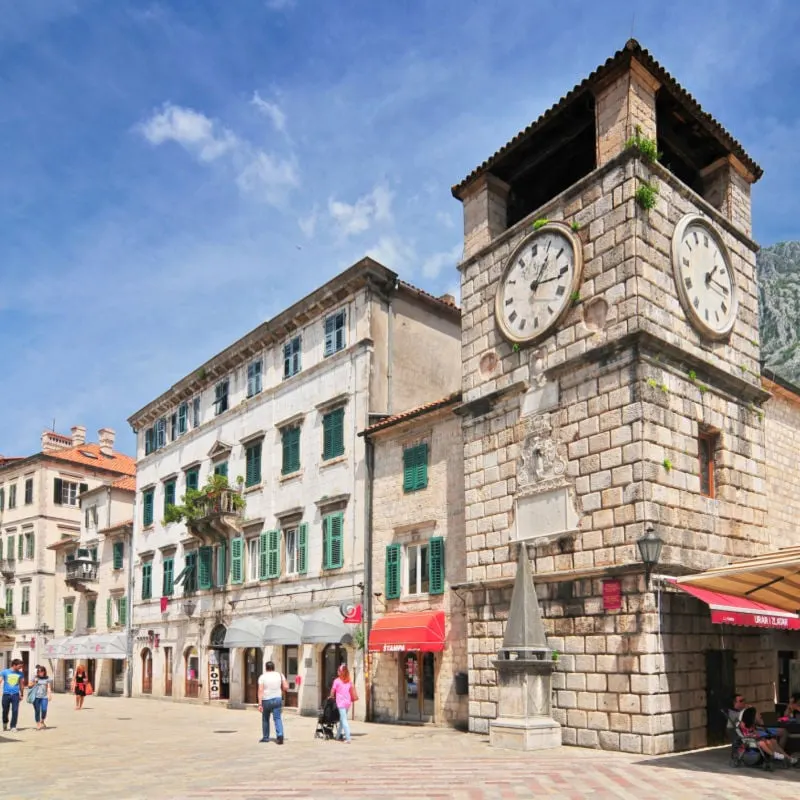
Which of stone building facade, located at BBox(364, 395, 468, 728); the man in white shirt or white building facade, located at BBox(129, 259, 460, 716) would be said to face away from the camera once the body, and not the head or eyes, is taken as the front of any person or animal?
the man in white shirt

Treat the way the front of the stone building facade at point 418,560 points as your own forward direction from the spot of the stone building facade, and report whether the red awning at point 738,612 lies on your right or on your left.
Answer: on your left

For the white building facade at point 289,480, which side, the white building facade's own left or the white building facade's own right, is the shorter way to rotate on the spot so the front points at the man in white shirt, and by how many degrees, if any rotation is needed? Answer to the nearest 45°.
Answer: approximately 45° to the white building facade's own left

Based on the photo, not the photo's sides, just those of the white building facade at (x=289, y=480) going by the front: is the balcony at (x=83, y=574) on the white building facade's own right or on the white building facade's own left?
on the white building facade's own right

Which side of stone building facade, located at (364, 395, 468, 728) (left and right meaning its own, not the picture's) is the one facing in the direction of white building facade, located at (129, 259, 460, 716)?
right

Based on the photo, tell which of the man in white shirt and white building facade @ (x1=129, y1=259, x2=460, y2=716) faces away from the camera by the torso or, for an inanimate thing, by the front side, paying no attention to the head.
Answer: the man in white shirt

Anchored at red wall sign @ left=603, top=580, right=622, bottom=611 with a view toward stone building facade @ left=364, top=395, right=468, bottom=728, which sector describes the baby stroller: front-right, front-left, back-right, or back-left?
front-left

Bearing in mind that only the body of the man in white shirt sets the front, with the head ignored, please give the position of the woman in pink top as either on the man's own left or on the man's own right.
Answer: on the man's own right

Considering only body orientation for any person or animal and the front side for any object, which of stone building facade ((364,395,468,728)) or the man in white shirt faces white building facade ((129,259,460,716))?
the man in white shirt

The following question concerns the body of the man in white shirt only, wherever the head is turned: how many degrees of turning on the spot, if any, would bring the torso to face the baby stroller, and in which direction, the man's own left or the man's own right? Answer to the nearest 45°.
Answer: approximately 45° to the man's own right

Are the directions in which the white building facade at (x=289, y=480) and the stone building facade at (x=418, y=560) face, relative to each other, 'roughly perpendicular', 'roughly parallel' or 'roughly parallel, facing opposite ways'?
roughly parallel

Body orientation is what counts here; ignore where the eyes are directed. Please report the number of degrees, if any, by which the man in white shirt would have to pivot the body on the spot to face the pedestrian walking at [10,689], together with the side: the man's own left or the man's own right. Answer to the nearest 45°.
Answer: approximately 45° to the man's own left

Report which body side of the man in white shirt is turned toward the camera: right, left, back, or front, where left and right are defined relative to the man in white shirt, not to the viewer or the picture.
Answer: back

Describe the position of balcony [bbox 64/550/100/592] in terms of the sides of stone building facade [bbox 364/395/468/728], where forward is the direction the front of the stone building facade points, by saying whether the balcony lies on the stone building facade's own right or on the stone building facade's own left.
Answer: on the stone building facade's own right
